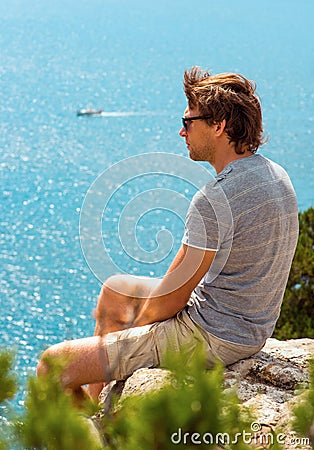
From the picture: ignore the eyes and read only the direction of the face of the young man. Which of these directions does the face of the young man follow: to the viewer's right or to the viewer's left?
to the viewer's left

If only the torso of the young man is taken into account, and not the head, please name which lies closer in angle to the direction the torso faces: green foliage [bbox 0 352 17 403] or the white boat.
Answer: the white boat

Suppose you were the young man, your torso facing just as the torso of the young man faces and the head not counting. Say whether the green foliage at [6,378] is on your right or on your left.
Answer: on your left

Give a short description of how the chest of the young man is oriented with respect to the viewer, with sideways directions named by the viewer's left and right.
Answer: facing away from the viewer and to the left of the viewer

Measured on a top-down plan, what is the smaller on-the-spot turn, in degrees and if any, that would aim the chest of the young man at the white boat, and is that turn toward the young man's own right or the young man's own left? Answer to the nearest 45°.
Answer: approximately 45° to the young man's own right

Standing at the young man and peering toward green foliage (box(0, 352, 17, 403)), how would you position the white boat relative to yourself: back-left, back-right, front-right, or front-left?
back-right
